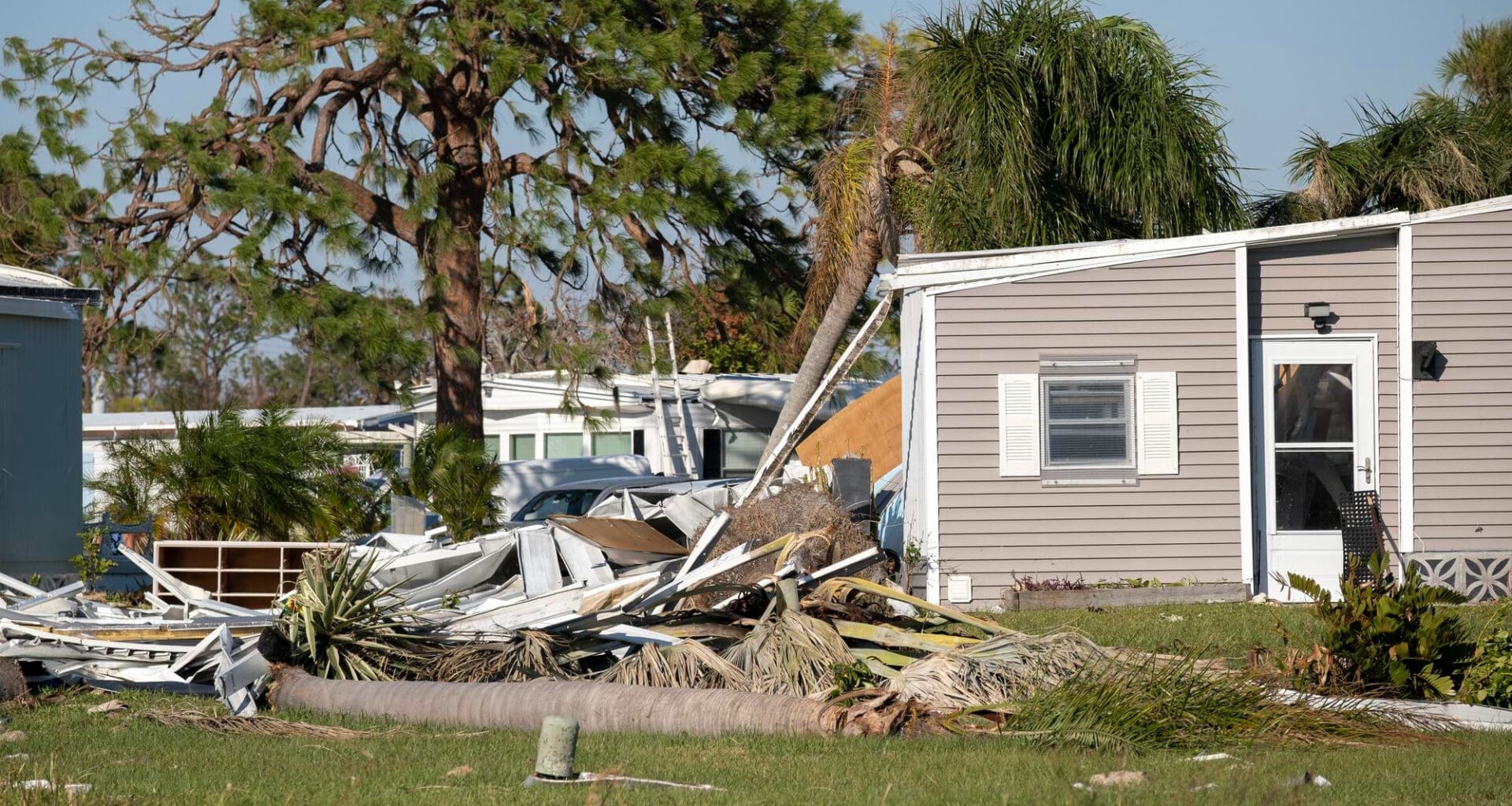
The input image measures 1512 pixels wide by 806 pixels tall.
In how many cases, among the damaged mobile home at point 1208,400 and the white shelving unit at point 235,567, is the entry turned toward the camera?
2

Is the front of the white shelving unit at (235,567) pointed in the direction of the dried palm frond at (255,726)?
yes

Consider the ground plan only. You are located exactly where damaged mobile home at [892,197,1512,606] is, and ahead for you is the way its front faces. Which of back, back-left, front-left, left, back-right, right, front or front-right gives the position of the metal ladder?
back-right

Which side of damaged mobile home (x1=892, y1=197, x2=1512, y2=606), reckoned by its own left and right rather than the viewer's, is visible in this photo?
front

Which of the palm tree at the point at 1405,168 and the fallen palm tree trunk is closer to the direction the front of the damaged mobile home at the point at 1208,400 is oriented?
the fallen palm tree trunk

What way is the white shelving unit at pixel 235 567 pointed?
toward the camera

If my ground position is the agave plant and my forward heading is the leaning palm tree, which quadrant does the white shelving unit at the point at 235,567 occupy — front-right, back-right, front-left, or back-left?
front-left

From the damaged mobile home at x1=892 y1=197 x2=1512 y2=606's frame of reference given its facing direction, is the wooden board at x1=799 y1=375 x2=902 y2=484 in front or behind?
behind

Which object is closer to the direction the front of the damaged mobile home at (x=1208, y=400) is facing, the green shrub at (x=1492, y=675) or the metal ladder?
the green shrub

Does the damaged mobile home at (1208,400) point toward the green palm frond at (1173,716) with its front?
yes

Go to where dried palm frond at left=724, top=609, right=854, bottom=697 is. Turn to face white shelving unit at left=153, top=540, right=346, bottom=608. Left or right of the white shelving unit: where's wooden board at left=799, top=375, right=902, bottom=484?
right

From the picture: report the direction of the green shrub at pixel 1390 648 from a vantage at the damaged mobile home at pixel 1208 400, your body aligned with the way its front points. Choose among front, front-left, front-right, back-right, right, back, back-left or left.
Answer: front

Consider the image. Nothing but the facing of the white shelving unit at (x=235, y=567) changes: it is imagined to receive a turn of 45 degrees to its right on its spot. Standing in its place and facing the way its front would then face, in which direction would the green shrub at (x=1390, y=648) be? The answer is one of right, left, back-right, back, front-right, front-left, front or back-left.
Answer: left

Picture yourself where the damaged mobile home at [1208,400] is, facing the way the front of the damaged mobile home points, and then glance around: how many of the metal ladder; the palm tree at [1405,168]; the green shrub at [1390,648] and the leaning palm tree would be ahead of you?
1

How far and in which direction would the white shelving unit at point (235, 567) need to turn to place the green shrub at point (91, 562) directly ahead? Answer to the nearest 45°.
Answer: approximately 135° to its right

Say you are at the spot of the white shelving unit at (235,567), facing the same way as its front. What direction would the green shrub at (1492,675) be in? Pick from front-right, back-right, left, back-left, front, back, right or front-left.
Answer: front-left

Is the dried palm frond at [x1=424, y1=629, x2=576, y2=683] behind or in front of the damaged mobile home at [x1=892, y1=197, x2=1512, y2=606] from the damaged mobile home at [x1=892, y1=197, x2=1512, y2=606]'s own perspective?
in front
